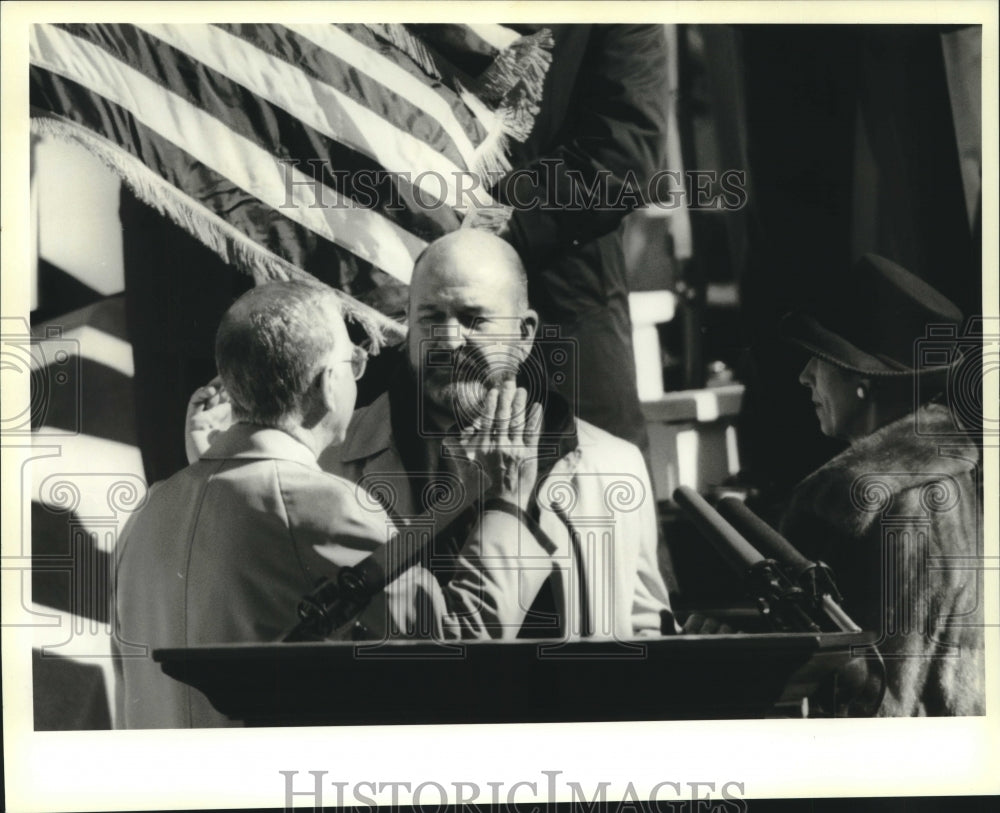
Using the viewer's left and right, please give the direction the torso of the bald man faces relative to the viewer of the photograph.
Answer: facing the viewer and to the left of the viewer

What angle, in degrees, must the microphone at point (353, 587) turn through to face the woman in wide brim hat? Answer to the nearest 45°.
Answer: approximately 45° to its right

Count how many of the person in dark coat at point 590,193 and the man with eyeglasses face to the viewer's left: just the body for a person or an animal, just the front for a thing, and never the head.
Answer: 1

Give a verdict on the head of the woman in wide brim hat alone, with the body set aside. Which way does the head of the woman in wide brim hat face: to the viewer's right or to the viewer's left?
to the viewer's left

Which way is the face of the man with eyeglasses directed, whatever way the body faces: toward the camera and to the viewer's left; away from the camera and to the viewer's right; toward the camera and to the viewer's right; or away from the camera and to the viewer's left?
away from the camera and to the viewer's right

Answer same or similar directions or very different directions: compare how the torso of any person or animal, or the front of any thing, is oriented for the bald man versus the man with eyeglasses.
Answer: very different directions

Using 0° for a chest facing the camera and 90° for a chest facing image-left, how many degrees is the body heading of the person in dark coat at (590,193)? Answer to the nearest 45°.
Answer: approximately 90°

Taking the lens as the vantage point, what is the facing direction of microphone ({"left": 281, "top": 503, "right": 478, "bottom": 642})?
facing away from the viewer and to the right of the viewer
